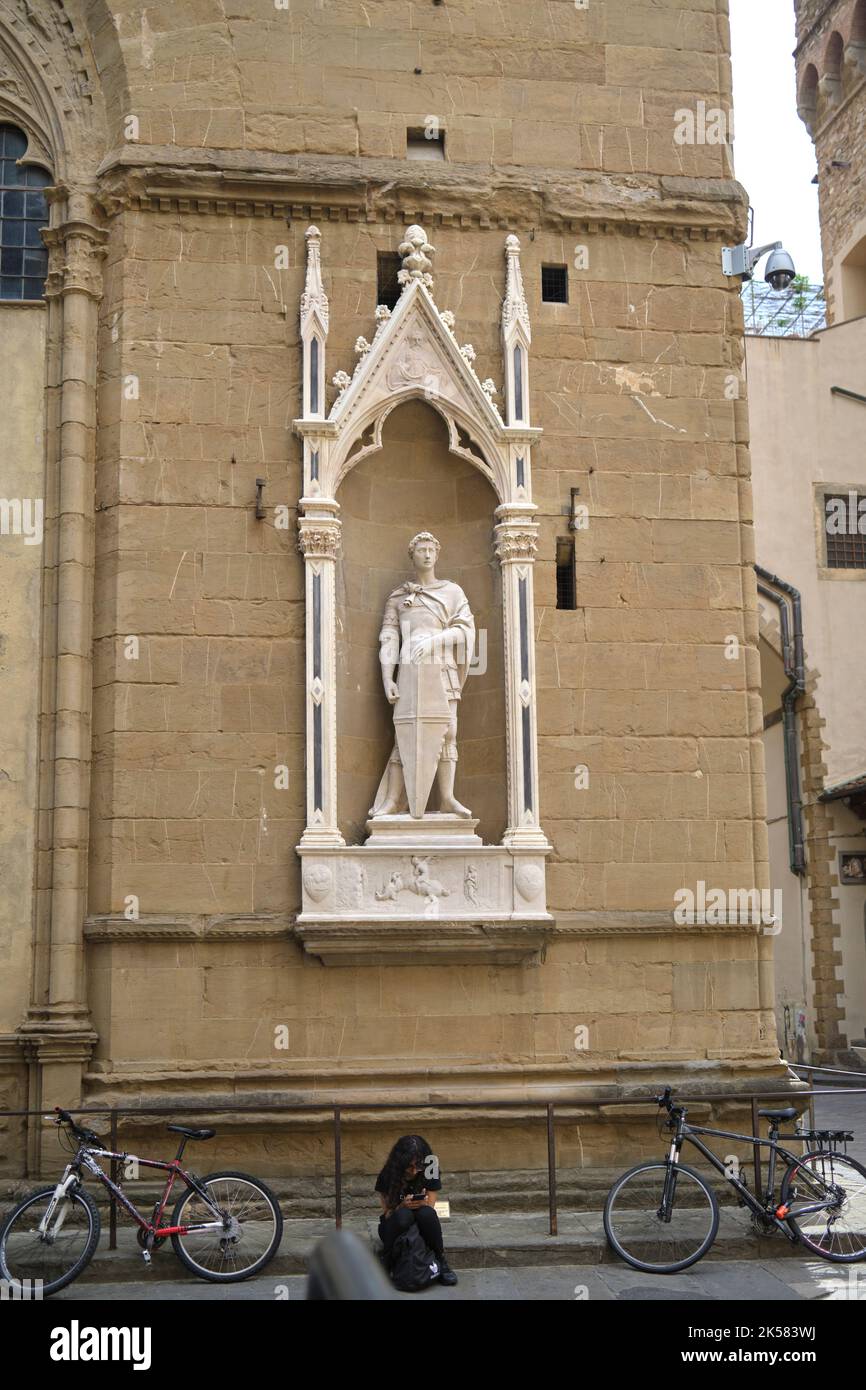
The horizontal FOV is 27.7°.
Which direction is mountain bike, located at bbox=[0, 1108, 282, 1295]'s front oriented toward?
to the viewer's left

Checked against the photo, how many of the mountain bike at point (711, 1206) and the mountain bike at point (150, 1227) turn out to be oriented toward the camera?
0

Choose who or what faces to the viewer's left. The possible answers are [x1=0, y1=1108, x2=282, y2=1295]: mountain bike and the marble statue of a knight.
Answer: the mountain bike

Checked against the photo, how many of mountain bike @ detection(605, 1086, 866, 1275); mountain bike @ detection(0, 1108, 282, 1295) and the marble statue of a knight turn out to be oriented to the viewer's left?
2

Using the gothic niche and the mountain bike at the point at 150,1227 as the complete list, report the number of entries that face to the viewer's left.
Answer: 1

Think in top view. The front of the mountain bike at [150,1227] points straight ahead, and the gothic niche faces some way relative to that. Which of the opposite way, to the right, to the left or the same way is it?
to the left

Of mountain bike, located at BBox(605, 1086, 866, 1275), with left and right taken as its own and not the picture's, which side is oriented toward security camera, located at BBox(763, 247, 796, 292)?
right

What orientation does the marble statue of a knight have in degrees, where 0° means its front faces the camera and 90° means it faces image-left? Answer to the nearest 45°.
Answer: approximately 0°

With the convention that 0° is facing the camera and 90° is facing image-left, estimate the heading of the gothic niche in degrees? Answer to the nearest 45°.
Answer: approximately 0°

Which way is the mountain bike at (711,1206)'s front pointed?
to the viewer's left
